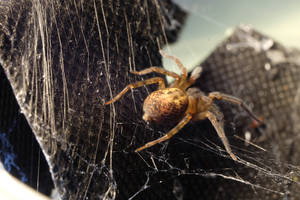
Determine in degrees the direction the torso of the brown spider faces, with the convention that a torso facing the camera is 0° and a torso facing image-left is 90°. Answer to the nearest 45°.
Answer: approximately 270°
